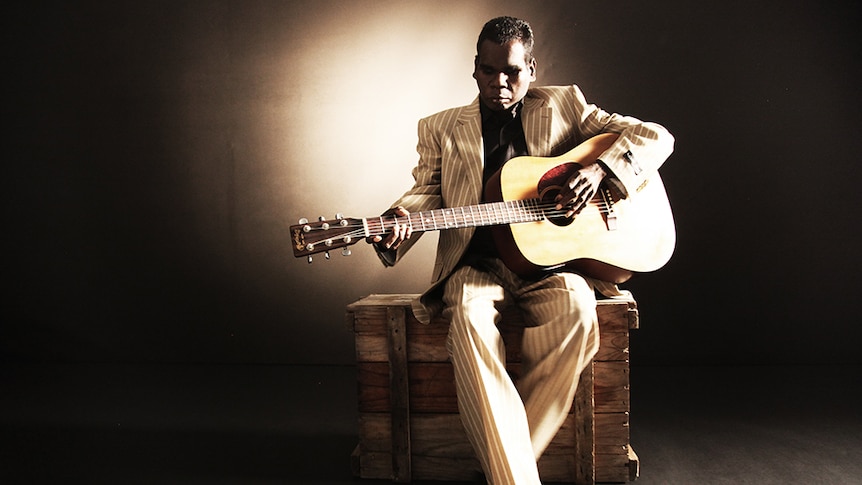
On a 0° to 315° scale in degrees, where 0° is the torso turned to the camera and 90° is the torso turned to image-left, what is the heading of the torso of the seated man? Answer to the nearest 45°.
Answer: approximately 0°
